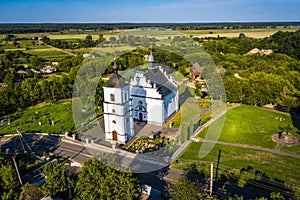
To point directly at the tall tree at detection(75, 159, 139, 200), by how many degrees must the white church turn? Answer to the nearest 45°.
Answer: approximately 45° to its left

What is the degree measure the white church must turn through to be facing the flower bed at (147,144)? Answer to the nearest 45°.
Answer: approximately 45° to its left

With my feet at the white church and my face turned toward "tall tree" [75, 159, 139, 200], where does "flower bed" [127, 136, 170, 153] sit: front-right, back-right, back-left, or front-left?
front-left

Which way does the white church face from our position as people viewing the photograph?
facing the viewer and to the left of the viewer
